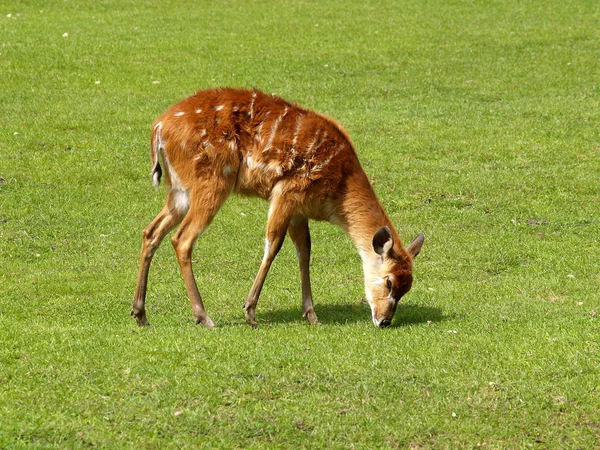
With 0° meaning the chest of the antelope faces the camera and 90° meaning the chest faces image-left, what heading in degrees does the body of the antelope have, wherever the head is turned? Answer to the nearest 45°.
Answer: approximately 270°
